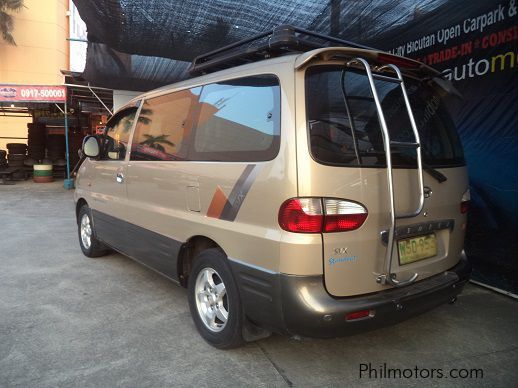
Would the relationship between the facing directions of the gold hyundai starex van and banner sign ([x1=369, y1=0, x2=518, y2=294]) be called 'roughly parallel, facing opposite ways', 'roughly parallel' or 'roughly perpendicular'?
roughly perpendicular

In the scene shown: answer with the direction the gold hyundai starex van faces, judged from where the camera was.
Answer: facing away from the viewer and to the left of the viewer

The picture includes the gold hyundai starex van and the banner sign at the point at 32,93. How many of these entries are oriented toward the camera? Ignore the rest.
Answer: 1

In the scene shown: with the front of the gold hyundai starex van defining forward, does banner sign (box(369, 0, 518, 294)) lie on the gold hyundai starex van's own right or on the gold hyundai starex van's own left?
on the gold hyundai starex van's own right

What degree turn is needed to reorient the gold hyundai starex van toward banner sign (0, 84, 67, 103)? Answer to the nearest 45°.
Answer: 0° — it already faces it

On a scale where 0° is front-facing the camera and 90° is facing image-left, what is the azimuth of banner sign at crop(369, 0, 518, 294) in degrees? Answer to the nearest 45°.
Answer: approximately 45°

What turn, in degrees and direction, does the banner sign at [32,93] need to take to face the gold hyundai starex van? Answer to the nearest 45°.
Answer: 0° — it already faces it

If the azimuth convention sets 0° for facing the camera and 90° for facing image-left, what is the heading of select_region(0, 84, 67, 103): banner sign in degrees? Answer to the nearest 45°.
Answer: approximately 0°

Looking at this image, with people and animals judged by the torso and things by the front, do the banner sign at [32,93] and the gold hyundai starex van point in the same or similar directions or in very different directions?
very different directions

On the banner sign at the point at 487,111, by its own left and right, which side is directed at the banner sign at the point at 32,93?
right
